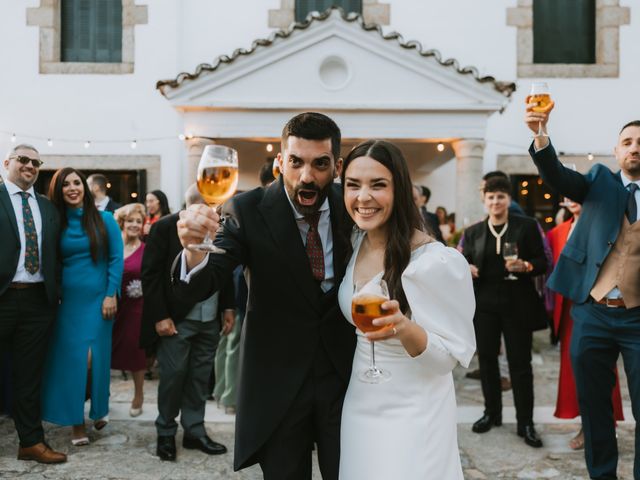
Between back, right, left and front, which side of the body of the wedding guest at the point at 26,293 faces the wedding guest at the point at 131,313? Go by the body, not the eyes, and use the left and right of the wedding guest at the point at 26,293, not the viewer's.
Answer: left

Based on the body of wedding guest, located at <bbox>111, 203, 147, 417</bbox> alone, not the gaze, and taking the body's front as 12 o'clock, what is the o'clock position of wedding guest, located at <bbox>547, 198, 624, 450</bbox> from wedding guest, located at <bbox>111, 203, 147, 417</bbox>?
wedding guest, located at <bbox>547, 198, 624, 450</bbox> is roughly at 10 o'clock from wedding guest, located at <bbox>111, 203, 147, 417</bbox>.

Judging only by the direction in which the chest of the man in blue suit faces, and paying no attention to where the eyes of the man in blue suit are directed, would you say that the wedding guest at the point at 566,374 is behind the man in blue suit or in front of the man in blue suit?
behind

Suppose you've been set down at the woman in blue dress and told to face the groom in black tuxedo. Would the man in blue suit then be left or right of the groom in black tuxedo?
left

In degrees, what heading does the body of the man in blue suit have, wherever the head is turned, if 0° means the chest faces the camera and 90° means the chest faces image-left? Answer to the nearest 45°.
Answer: approximately 0°

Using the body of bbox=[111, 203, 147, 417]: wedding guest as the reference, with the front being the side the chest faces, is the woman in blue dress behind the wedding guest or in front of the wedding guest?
in front

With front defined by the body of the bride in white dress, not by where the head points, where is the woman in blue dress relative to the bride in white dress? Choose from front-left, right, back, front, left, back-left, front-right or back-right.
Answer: right

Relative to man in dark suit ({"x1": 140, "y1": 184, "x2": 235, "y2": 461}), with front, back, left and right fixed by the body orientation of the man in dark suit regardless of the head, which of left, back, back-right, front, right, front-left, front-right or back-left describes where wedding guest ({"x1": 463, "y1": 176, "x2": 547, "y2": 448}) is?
front-left
